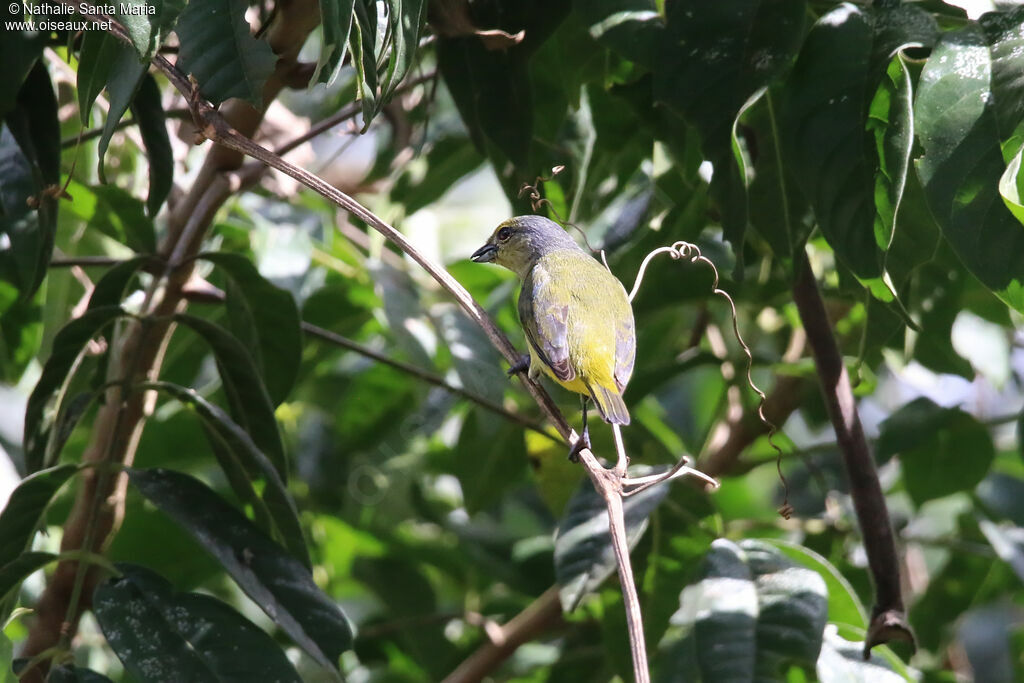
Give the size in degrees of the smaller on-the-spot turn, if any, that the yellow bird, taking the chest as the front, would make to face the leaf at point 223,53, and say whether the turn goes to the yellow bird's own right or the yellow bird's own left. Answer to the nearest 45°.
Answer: approximately 90° to the yellow bird's own left

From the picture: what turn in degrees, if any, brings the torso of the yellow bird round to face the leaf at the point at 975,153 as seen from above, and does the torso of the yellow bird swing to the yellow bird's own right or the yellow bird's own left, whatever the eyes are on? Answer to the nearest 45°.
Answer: approximately 90° to the yellow bird's own right

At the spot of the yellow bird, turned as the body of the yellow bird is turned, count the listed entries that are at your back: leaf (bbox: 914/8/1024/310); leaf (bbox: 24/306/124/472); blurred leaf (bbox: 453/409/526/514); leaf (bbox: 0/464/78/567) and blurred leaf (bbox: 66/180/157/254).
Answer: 1

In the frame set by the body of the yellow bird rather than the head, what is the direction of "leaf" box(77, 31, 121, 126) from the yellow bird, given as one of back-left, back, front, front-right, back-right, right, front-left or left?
left

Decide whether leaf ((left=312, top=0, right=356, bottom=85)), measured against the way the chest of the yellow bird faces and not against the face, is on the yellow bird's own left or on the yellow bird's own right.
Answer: on the yellow bird's own left

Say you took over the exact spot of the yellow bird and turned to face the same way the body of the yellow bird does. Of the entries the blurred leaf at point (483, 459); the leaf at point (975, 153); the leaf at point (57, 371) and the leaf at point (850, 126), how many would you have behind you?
2

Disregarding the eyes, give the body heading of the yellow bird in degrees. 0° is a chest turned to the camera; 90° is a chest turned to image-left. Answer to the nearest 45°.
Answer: approximately 135°
